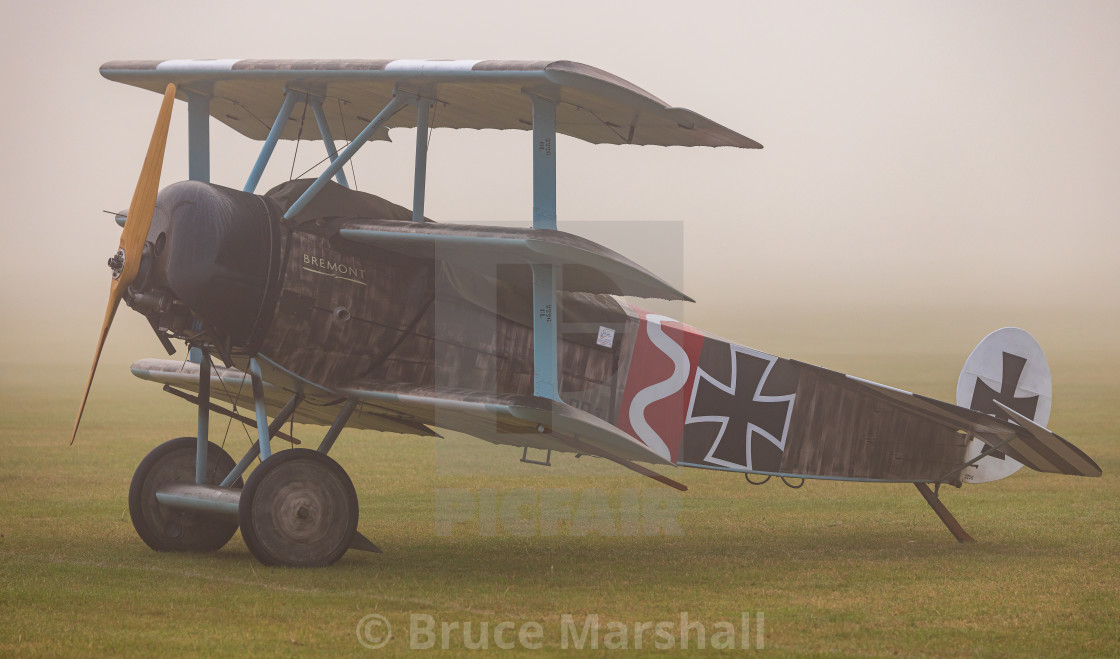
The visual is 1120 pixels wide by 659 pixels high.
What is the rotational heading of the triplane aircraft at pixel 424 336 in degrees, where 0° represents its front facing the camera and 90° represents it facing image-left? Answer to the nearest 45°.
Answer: approximately 45°
